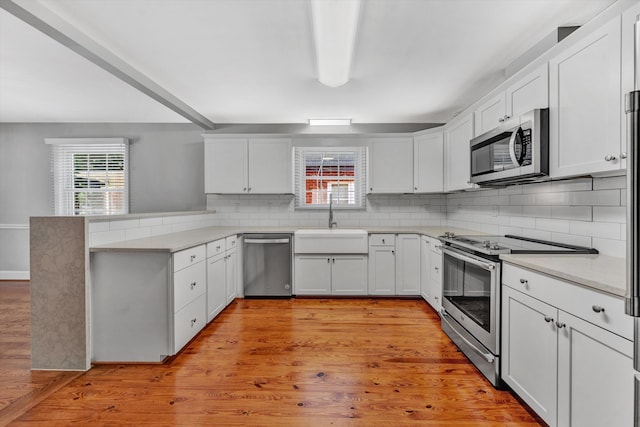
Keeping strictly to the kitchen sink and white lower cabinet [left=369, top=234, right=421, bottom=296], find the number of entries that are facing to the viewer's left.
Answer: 0

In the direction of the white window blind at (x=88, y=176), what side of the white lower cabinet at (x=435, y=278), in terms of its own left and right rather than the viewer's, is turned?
front

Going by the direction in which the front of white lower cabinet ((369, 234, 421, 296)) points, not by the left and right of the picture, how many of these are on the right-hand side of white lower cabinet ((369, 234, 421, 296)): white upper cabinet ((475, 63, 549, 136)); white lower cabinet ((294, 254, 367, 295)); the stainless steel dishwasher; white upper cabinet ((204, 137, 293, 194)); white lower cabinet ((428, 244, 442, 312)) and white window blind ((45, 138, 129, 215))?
4

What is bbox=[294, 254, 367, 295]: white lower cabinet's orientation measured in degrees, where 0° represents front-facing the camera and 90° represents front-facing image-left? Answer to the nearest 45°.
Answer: approximately 0°

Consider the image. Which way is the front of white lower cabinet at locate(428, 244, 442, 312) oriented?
to the viewer's left

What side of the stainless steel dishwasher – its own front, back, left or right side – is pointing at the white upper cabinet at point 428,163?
left

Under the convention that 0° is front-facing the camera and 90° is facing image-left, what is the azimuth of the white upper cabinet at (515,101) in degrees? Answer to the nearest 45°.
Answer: approximately 45°

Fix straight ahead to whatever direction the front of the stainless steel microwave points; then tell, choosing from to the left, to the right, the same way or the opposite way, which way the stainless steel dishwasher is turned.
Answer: to the left

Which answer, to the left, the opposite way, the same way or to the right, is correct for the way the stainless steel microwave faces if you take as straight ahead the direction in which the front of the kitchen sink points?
to the right

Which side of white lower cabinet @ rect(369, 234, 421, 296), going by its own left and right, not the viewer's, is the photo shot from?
front

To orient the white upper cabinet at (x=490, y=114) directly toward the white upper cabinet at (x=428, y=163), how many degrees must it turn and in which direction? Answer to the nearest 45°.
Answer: approximately 90° to its right

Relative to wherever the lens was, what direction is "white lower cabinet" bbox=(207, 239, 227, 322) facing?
facing to the right of the viewer

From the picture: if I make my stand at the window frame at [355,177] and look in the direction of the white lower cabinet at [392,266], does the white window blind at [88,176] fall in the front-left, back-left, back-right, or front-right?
back-right

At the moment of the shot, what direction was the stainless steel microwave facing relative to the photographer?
facing the viewer and to the left of the viewer

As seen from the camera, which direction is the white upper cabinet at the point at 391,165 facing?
toward the camera
